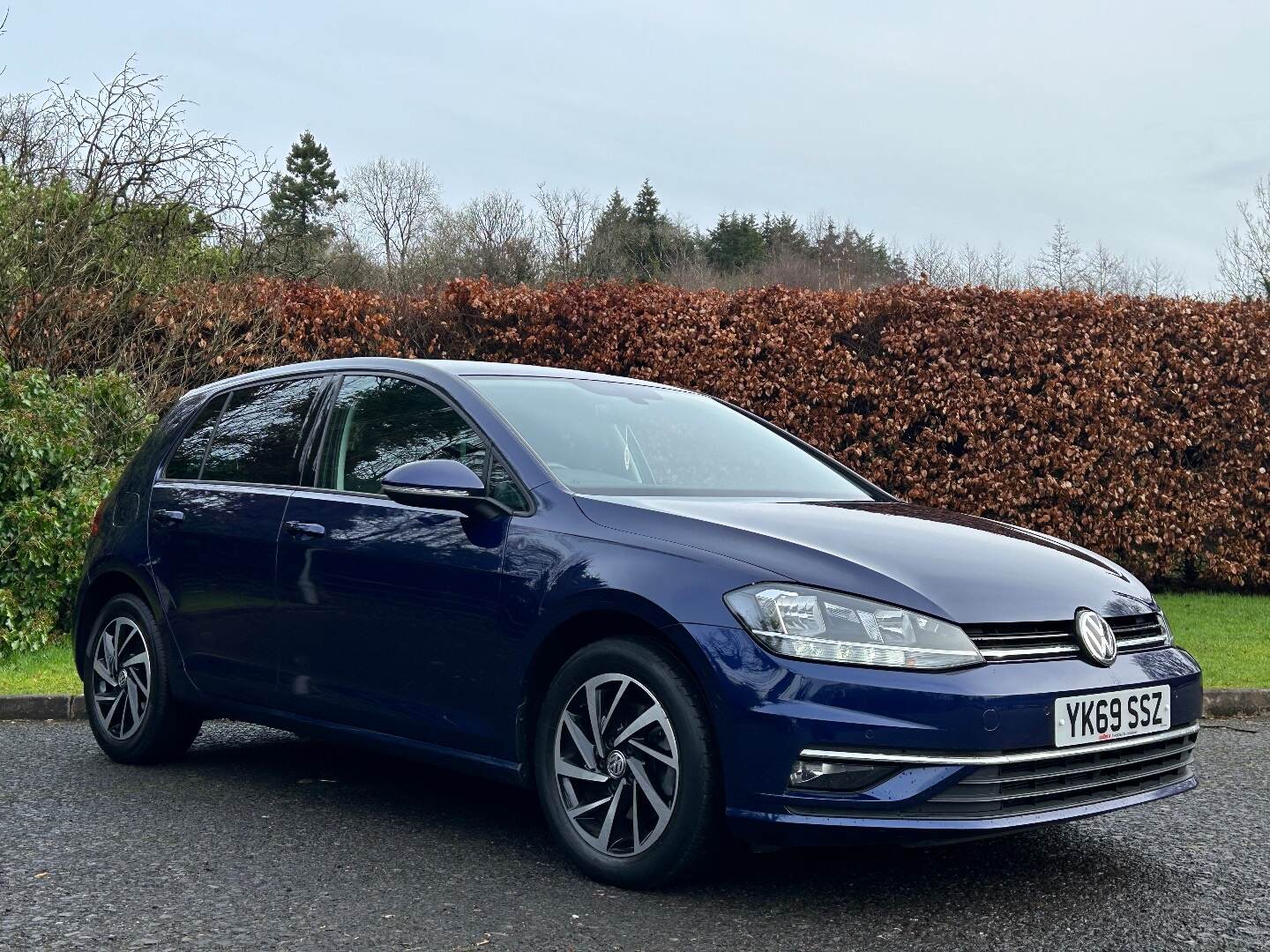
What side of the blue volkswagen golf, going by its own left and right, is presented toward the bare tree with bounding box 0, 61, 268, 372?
back

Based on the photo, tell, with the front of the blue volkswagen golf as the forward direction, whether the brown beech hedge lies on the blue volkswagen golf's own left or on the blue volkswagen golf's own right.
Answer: on the blue volkswagen golf's own left

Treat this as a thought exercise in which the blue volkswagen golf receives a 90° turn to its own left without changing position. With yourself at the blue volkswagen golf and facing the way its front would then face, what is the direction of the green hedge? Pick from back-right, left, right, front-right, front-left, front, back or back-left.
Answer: left
